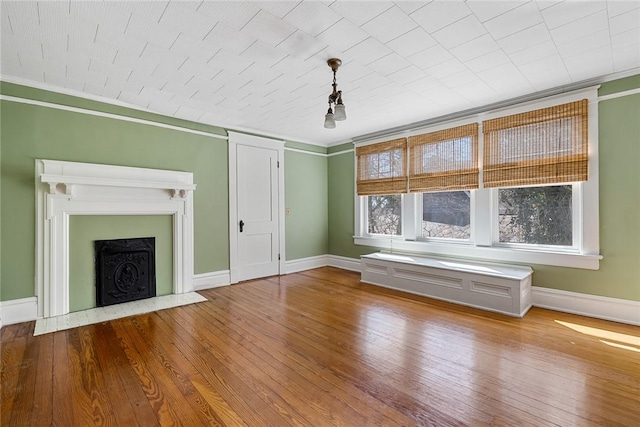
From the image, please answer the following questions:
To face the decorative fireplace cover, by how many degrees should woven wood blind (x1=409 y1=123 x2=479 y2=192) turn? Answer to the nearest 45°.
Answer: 0° — it already faces it

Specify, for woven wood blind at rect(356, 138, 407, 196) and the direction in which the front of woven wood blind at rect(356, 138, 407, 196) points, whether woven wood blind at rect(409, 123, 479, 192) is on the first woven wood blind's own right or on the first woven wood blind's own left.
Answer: on the first woven wood blind's own left

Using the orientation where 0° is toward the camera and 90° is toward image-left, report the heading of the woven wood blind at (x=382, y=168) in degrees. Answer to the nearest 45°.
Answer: approximately 45°

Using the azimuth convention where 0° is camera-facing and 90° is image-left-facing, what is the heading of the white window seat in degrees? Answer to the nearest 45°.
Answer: approximately 45°

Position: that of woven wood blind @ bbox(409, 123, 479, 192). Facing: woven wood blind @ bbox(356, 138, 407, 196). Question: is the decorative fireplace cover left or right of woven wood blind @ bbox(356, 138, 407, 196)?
left

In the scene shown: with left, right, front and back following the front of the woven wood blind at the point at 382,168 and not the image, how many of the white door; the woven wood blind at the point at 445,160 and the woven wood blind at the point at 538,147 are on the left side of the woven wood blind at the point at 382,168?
2

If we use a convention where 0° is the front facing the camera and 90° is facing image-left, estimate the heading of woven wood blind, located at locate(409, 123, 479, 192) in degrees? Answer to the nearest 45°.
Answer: approximately 45°

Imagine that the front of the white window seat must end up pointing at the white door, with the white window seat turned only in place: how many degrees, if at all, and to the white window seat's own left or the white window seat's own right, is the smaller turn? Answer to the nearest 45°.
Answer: approximately 45° to the white window seat's own right
